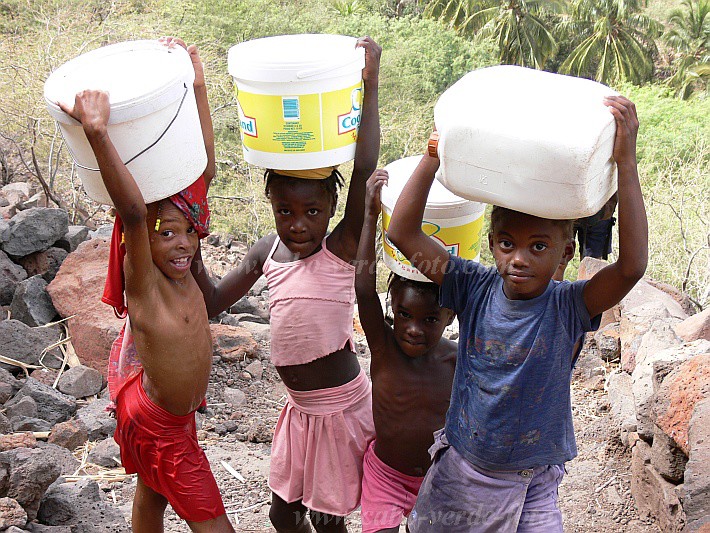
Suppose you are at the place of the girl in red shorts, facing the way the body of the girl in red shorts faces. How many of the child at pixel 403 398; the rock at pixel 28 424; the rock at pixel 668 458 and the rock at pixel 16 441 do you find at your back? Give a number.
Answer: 2

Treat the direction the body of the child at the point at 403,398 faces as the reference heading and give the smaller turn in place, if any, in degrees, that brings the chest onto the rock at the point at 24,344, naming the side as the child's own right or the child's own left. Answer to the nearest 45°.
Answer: approximately 135° to the child's own right

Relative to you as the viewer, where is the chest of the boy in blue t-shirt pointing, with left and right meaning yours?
facing the viewer

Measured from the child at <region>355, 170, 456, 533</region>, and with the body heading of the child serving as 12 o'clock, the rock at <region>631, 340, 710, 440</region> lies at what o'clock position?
The rock is roughly at 8 o'clock from the child.

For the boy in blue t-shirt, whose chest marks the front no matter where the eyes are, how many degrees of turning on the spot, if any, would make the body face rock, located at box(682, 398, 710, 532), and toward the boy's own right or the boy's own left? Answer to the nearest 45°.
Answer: approximately 135° to the boy's own left

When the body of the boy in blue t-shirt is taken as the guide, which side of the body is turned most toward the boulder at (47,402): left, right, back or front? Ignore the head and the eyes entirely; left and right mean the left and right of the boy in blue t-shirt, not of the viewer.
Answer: right

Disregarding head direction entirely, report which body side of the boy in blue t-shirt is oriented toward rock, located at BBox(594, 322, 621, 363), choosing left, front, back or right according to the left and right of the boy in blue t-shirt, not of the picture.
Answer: back

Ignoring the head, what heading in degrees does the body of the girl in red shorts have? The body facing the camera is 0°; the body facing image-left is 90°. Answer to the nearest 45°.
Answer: approximately 315°

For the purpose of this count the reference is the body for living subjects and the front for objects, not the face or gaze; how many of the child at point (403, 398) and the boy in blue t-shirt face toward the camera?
2

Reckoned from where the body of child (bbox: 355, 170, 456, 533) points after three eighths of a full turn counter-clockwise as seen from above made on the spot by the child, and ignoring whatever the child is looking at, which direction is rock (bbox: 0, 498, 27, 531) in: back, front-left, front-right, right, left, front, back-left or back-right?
back-left

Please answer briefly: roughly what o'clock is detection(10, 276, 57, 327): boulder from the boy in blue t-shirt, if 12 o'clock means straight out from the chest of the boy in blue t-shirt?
The boulder is roughly at 4 o'clock from the boy in blue t-shirt.

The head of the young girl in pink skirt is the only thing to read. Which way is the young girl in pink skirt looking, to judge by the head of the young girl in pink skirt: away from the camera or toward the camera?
toward the camera

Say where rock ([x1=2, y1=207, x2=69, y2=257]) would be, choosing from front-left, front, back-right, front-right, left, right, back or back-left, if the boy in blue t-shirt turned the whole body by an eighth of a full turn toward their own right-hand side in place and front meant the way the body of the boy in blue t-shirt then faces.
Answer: right

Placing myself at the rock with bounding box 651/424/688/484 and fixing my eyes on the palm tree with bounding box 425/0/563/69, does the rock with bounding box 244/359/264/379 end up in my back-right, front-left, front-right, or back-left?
front-left
